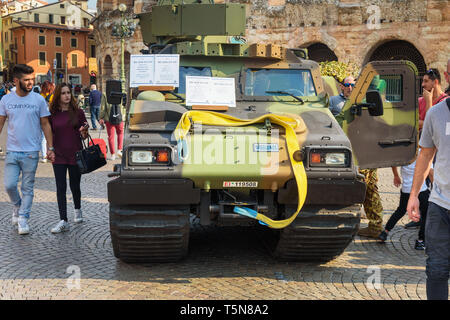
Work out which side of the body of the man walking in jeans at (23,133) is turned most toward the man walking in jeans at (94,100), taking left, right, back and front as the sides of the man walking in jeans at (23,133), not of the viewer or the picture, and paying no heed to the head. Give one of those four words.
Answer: back

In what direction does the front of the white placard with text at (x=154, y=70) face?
toward the camera

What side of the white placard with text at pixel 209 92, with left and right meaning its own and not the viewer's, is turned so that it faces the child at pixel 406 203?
left

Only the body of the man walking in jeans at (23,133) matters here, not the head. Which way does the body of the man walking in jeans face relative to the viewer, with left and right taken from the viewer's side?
facing the viewer

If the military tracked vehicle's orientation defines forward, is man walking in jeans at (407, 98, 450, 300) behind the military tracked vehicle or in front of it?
in front

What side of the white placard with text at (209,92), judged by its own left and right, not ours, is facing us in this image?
front

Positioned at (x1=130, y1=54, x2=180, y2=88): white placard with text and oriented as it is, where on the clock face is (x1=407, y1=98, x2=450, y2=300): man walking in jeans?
The man walking in jeans is roughly at 11 o'clock from the white placard with text.

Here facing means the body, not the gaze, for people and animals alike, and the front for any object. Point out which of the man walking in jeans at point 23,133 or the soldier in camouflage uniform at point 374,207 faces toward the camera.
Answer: the man walking in jeans

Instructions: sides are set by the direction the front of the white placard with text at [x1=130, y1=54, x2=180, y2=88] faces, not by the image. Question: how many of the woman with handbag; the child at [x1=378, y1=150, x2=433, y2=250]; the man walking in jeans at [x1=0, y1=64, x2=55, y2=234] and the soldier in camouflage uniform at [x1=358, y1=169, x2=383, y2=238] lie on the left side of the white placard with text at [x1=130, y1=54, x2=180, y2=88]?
2
